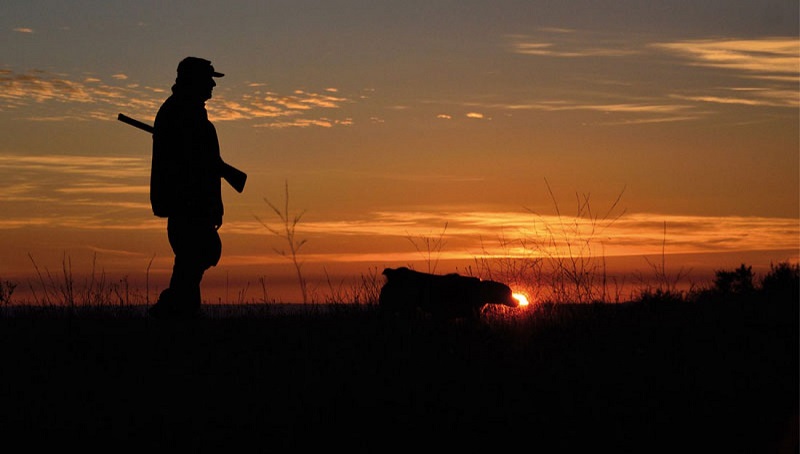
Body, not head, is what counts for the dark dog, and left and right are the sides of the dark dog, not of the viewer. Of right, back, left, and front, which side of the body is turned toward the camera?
right

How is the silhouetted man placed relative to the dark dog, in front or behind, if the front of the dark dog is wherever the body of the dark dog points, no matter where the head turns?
behind

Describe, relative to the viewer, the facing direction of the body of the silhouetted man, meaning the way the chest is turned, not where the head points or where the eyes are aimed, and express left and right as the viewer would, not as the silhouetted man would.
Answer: facing to the right of the viewer

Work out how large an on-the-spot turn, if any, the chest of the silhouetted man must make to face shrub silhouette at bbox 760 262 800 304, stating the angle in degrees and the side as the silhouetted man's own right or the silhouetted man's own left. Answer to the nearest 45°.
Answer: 0° — they already face it

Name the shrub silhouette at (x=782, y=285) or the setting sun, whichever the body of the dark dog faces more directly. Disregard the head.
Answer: the shrub silhouette

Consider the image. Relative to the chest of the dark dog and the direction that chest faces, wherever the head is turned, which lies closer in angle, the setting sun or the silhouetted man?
the setting sun

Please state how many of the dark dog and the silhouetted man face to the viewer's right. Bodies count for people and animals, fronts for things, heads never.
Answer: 2

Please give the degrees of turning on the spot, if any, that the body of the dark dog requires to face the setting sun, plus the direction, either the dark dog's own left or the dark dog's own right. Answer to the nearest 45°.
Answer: approximately 45° to the dark dog's own left
